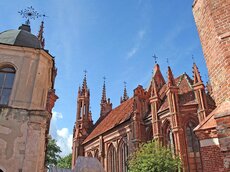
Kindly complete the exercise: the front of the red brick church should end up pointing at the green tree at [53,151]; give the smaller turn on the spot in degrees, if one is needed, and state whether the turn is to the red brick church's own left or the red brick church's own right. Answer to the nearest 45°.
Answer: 0° — it already faces it

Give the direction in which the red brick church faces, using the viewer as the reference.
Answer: facing away from the viewer and to the left of the viewer
